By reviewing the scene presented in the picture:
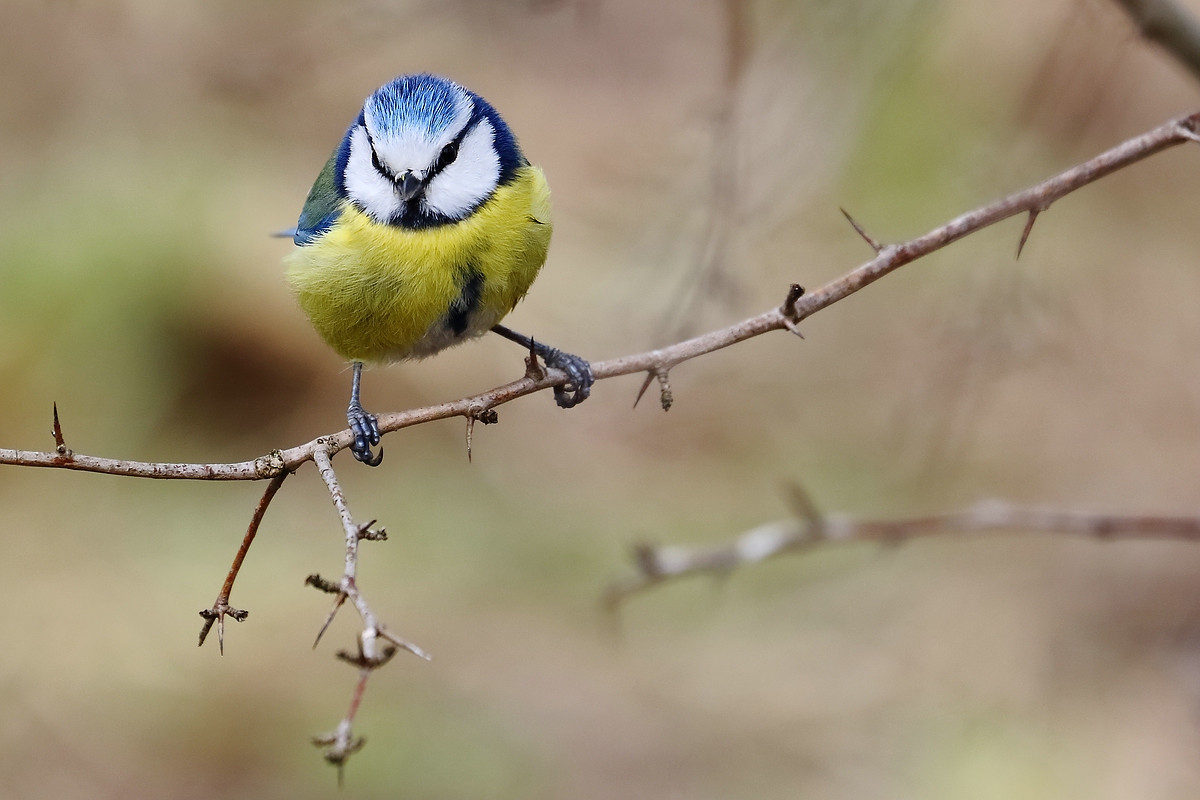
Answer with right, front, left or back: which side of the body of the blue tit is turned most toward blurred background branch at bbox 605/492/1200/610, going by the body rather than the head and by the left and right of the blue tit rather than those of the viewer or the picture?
left

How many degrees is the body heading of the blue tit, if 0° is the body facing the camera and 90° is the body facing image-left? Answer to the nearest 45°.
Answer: approximately 0°

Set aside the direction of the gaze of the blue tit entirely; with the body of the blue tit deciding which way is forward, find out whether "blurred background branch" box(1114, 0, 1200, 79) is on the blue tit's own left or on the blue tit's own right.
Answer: on the blue tit's own left
